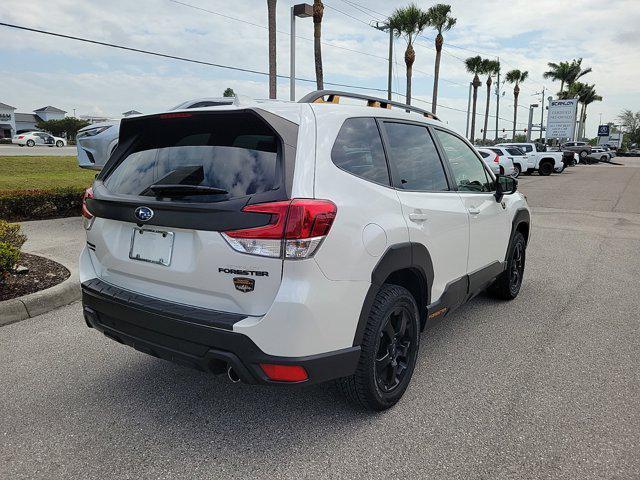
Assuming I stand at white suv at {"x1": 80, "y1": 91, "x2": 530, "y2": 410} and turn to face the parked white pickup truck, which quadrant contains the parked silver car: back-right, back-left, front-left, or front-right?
front-left

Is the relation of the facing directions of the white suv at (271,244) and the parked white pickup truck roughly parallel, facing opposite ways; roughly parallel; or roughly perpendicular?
roughly perpendicular

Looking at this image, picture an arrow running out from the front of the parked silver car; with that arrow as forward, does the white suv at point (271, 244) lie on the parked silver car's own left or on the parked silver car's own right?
on the parked silver car's own left

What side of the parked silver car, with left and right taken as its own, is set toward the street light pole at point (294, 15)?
back

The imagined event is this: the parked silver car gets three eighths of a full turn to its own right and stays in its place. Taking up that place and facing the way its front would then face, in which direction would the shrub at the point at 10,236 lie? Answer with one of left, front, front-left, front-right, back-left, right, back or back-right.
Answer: back

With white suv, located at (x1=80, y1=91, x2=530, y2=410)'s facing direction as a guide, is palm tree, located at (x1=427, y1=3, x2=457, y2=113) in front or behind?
in front

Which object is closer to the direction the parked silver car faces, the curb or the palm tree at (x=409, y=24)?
the curb

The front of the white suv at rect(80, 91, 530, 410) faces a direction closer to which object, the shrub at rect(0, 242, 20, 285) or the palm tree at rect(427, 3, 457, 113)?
the palm tree

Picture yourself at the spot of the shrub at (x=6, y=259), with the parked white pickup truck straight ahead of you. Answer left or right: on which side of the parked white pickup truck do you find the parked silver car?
left

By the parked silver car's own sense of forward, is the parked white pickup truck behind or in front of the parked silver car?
behind
